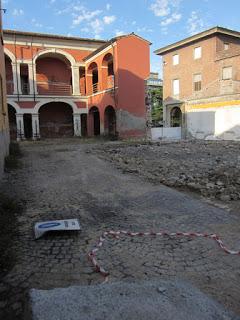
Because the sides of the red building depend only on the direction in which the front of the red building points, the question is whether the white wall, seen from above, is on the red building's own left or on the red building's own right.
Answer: on the red building's own left

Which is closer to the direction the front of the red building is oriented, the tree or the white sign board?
the white sign board

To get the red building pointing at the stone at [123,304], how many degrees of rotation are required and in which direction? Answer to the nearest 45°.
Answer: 0° — it already faces it

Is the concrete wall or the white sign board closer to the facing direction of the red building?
the white sign board

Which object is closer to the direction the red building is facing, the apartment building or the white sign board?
the white sign board

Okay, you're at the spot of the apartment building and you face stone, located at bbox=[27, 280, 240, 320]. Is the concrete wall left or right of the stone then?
right

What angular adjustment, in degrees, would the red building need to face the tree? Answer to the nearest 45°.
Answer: approximately 135° to its left

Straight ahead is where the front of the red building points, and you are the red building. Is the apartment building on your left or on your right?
on your left

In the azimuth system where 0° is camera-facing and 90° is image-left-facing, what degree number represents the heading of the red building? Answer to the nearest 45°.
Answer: approximately 0°

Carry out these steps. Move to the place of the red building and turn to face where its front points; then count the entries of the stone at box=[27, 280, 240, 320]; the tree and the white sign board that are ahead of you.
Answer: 2

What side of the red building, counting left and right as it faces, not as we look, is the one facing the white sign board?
front

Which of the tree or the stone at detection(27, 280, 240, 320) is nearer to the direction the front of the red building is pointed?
the stone
